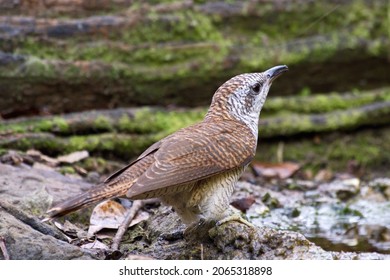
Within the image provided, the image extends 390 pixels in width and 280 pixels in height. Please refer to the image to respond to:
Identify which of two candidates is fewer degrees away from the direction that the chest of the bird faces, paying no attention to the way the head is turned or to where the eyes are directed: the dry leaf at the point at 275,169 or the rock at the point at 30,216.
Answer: the dry leaf

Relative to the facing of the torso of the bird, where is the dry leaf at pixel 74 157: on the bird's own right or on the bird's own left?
on the bird's own left

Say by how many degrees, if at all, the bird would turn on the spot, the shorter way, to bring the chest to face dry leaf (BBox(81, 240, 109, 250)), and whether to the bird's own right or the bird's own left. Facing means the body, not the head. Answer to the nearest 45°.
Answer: approximately 180°

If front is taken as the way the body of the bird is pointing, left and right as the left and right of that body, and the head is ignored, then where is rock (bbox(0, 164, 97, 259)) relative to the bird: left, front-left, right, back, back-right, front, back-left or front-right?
back

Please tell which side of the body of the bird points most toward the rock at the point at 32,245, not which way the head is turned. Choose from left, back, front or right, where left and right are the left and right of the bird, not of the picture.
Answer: back

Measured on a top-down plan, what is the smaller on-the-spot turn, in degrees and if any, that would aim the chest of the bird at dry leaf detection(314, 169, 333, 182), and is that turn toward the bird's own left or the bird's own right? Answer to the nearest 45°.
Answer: approximately 45° to the bird's own left

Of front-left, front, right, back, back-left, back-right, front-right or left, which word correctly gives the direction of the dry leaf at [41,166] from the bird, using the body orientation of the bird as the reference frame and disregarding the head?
back-left

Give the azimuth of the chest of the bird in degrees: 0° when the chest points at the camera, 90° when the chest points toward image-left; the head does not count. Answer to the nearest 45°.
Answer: approximately 270°
